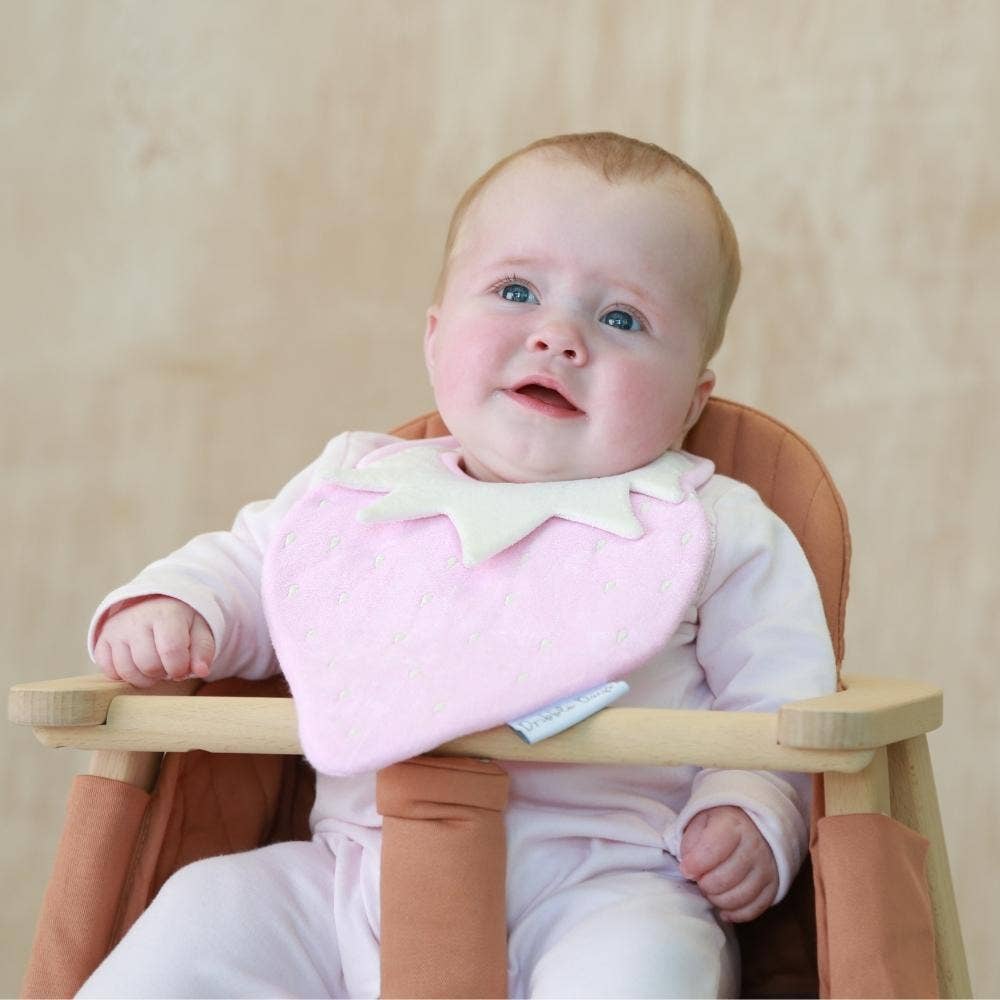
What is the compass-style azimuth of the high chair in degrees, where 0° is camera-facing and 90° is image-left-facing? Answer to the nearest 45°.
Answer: approximately 0°
